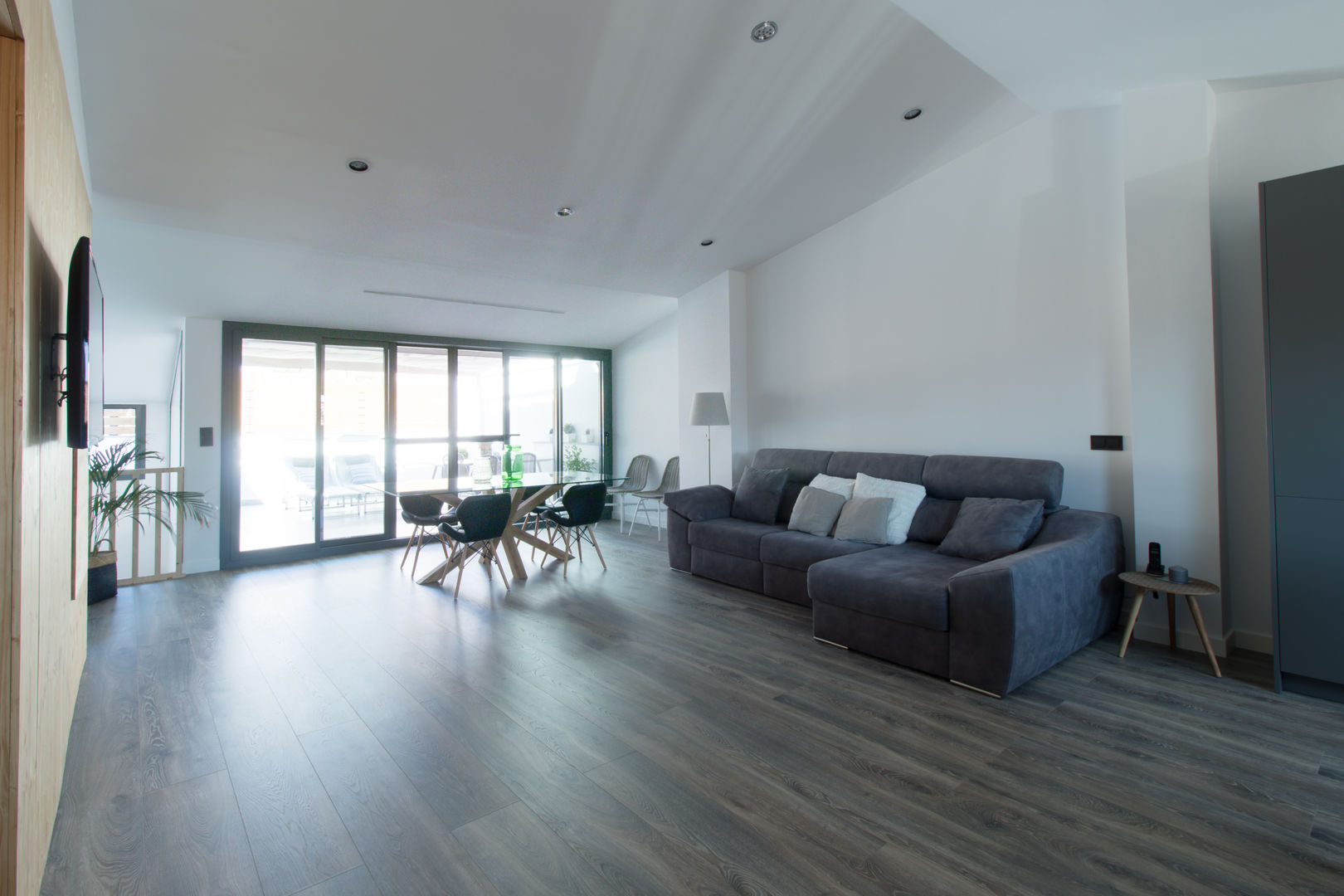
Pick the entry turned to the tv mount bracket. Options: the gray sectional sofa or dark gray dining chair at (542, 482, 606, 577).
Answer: the gray sectional sofa

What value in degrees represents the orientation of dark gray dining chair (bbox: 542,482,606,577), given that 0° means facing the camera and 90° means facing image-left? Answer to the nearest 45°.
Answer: approximately 135°

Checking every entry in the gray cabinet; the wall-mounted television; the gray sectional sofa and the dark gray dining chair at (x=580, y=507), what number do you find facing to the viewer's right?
1

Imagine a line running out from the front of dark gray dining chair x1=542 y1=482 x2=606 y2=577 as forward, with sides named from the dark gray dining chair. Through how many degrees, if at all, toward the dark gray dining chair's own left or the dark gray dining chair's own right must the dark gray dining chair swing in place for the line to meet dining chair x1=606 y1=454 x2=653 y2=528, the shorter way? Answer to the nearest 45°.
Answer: approximately 45° to the dark gray dining chair's own right

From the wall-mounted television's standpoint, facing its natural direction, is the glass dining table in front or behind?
in front

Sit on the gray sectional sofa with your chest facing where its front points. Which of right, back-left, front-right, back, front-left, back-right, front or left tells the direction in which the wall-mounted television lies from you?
front

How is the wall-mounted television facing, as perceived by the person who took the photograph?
facing to the right of the viewer

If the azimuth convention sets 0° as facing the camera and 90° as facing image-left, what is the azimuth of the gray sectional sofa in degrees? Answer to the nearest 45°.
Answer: approximately 45°

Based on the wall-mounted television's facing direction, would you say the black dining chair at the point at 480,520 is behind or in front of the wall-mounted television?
in front

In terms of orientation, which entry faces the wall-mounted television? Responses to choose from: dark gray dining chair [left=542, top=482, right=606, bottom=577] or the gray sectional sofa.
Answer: the gray sectional sofa

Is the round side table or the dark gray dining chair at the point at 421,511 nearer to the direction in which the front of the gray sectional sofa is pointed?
the dark gray dining chair

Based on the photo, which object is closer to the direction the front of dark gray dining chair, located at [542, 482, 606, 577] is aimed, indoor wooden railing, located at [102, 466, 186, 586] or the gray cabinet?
the indoor wooden railing

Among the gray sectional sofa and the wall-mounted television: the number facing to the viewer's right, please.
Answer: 1

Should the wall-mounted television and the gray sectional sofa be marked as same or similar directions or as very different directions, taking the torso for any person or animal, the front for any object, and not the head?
very different directions

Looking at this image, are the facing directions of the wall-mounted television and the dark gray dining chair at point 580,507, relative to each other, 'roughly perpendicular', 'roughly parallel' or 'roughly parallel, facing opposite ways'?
roughly perpendicular

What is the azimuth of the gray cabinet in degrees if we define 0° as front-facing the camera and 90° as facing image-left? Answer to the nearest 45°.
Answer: approximately 45°

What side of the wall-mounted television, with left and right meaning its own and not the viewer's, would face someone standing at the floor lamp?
front

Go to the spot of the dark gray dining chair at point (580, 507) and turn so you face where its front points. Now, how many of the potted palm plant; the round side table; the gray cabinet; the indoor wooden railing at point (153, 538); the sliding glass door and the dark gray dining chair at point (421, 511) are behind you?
2

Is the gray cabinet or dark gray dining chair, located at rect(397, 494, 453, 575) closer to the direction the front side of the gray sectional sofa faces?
the dark gray dining chair
